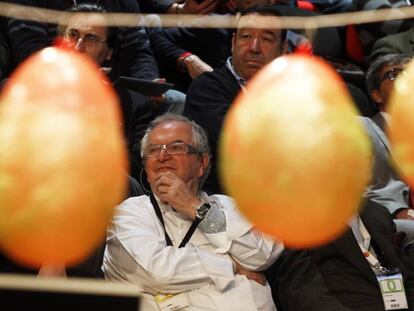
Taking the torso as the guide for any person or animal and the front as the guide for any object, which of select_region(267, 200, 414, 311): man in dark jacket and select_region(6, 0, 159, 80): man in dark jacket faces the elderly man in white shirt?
select_region(6, 0, 159, 80): man in dark jacket

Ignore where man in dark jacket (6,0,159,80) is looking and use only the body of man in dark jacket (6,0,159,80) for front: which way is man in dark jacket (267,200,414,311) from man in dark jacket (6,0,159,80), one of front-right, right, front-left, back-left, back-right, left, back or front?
front-left

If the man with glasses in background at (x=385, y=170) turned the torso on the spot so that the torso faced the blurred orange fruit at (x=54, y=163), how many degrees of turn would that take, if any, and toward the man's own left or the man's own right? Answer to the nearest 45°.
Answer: approximately 45° to the man's own right

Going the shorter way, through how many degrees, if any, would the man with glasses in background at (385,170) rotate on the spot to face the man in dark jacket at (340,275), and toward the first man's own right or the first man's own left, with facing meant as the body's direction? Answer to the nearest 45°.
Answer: approximately 45° to the first man's own right

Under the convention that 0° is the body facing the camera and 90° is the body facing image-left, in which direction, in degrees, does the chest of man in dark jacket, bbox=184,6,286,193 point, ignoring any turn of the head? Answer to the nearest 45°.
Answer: approximately 0°

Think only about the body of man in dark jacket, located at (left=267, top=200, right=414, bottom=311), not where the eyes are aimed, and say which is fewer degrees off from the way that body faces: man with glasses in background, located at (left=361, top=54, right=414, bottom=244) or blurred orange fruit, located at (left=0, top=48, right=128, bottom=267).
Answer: the blurred orange fruit

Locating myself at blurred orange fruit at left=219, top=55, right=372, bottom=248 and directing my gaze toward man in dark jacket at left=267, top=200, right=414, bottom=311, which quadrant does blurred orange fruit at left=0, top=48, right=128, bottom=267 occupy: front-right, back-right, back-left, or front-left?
back-left

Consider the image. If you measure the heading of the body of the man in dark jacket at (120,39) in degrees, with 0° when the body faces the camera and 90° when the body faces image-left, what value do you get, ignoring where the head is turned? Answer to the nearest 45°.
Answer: approximately 0°

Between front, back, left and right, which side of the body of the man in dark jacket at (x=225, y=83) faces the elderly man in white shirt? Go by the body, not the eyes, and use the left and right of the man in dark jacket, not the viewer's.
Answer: front

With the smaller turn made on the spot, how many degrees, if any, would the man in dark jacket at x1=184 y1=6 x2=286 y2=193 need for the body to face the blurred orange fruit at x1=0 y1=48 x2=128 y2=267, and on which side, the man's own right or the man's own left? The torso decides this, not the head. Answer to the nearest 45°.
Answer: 0° — they already face it

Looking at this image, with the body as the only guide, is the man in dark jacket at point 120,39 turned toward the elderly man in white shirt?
yes
